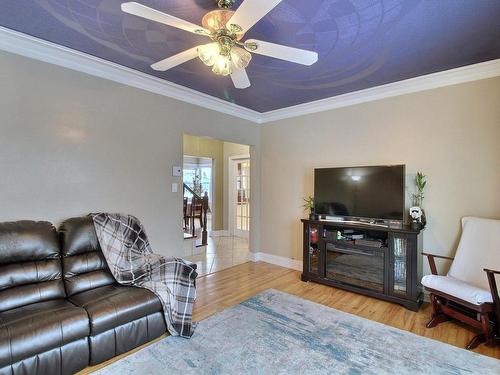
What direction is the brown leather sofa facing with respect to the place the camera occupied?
facing the viewer and to the right of the viewer

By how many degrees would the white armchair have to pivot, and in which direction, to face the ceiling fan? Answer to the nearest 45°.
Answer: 0° — it already faces it

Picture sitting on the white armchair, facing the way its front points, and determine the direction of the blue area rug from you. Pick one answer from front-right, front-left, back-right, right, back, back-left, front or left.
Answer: front

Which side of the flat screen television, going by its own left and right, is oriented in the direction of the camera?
front

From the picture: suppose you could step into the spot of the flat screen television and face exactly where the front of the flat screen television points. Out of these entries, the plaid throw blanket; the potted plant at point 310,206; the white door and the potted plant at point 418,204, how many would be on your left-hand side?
1

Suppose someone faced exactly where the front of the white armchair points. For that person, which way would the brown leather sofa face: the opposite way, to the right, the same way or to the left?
the opposite way

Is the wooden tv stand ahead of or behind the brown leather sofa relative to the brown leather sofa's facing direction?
ahead

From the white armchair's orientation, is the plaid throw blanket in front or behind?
in front

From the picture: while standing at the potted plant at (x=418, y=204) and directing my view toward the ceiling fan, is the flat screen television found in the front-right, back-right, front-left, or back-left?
front-right

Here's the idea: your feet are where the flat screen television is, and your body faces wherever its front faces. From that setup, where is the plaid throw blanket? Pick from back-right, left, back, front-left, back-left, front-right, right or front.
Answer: front-right

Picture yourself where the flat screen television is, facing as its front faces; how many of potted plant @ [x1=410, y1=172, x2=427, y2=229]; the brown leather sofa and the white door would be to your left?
1

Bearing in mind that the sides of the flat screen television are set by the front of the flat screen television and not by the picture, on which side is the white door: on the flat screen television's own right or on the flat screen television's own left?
on the flat screen television's own right

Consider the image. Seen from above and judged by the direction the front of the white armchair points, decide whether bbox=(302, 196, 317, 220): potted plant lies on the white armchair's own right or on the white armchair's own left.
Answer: on the white armchair's own right

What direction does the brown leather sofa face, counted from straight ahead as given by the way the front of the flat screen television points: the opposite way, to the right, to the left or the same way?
to the left

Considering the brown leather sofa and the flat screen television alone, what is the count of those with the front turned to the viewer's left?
0
